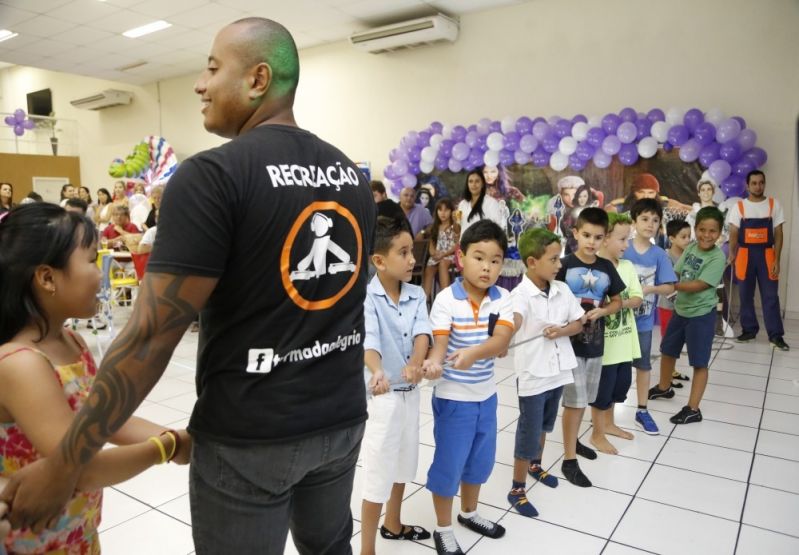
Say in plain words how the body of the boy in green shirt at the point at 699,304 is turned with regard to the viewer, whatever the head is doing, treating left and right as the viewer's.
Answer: facing the viewer and to the left of the viewer

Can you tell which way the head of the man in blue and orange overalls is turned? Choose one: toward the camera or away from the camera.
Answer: toward the camera

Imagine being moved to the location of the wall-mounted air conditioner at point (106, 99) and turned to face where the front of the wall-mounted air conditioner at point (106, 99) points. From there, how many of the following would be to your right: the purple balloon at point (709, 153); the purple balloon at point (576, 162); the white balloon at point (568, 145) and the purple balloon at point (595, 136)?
0

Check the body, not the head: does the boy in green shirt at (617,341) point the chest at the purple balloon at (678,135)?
no

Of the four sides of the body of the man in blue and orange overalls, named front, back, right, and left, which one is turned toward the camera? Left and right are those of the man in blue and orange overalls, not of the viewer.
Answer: front

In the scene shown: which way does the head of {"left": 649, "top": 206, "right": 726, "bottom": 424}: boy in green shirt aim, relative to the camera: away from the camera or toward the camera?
toward the camera

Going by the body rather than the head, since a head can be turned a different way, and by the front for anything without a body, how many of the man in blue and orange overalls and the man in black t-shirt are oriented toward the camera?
1

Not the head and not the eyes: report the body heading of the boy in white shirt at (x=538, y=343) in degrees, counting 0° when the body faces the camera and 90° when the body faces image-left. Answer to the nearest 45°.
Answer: approximately 315°

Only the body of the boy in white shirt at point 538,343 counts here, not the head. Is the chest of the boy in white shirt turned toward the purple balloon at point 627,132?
no

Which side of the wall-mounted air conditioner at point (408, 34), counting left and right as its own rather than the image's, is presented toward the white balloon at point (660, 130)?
left

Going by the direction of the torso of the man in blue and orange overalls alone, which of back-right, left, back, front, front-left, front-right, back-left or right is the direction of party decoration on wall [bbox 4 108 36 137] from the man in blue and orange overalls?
right

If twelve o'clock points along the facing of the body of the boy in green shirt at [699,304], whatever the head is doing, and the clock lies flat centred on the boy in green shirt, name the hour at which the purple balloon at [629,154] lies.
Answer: The purple balloon is roughly at 4 o'clock from the boy in green shirt.

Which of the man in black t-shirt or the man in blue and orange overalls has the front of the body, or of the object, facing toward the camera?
the man in blue and orange overalls

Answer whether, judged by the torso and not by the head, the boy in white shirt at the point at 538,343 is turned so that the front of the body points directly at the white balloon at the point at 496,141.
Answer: no

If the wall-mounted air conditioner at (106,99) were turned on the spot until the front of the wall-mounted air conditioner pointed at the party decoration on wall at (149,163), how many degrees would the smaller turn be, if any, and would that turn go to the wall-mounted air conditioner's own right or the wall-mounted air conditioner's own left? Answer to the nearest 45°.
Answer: approximately 45° to the wall-mounted air conditioner's own left

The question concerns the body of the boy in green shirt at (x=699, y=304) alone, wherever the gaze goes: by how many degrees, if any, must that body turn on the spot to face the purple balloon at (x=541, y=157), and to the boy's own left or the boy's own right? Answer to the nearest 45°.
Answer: approximately 90° to the boy's own right

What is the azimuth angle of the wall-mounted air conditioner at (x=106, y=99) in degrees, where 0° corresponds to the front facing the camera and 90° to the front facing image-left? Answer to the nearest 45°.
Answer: approximately 45°

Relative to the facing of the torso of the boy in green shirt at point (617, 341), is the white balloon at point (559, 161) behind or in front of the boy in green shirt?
behind

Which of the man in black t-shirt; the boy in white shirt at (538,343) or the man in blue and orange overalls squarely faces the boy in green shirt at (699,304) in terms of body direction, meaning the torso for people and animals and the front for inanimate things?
the man in blue and orange overalls
